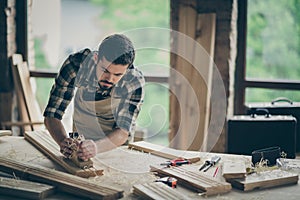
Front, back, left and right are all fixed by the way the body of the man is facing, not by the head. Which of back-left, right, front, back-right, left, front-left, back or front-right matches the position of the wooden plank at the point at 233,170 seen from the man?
front-left

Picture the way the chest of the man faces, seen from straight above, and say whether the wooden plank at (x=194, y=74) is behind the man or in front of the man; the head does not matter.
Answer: behind

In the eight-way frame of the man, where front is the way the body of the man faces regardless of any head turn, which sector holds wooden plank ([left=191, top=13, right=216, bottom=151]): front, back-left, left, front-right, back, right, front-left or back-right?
back-left

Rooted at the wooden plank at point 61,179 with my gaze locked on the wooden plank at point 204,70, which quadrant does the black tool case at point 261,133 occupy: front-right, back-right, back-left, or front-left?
front-right

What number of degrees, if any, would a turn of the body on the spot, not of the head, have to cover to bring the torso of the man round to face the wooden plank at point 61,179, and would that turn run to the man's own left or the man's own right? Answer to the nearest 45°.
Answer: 0° — they already face it

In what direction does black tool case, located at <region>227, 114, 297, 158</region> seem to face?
toward the camera

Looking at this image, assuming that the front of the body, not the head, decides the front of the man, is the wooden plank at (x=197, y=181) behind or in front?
in front

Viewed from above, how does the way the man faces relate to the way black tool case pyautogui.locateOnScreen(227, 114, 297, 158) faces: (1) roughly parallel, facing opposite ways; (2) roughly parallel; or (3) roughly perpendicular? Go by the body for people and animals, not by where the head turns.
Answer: roughly parallel

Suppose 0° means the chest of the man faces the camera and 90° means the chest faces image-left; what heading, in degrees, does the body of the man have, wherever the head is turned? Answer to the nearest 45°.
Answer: approximately 0°

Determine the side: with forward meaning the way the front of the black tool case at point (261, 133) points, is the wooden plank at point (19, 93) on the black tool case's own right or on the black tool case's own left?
on the black tool case's own right

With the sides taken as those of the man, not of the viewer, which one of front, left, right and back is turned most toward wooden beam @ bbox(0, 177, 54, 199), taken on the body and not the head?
front

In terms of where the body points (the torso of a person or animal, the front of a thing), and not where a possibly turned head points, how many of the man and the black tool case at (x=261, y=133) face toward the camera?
2

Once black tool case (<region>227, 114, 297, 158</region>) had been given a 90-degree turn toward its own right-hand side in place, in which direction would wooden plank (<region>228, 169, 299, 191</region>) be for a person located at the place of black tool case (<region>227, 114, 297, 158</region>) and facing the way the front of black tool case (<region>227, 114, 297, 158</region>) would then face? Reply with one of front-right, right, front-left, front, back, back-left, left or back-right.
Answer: left

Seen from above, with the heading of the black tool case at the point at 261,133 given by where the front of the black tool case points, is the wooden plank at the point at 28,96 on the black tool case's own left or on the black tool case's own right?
on the black tool case's own right
